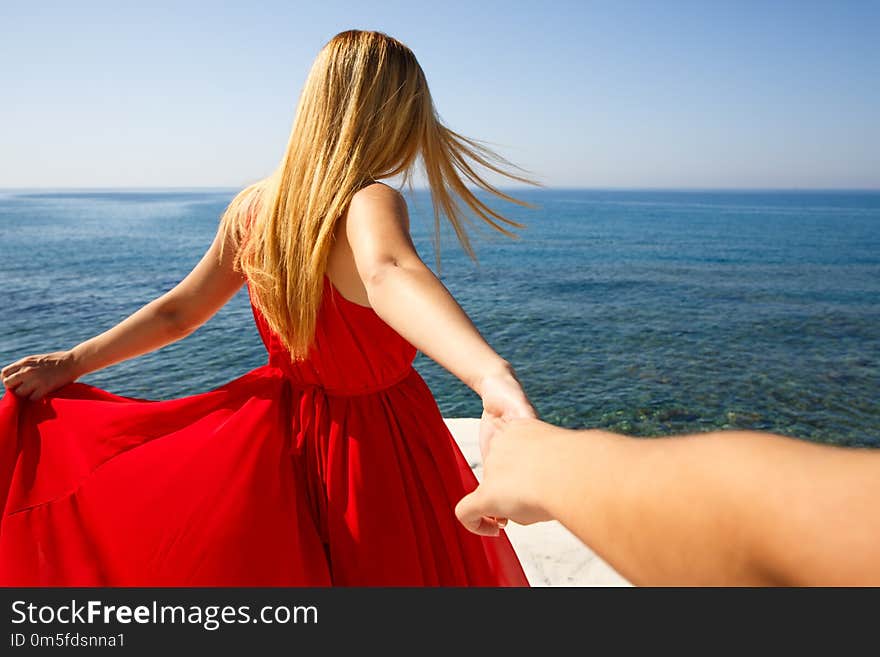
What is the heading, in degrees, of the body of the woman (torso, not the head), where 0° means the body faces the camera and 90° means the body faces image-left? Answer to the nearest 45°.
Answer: approximately 225°

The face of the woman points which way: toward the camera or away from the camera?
away from the camera
